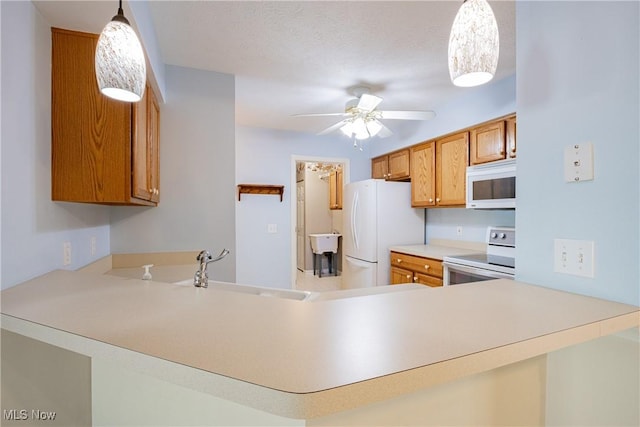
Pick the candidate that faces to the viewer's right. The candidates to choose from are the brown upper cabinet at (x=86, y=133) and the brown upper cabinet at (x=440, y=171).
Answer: the brown upper cabinet at (x=86, y=133)

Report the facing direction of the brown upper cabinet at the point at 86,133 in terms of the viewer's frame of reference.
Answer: facing to the right of the viewer

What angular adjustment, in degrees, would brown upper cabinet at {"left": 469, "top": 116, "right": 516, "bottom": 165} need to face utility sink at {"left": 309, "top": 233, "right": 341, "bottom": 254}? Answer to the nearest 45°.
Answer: approximately 90° to its right

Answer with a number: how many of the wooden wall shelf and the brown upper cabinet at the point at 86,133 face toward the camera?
1

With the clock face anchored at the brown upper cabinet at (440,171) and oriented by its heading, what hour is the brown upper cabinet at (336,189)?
the brown upper cabinet at (336,189) is roughly at 3 o'clock from the brown upper cabinet at (440,171).

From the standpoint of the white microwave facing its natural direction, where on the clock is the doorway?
The doorway is roughly at 3 o'clock from the white microwave.

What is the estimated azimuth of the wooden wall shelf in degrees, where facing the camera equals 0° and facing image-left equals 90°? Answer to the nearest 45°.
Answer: approximately 0°

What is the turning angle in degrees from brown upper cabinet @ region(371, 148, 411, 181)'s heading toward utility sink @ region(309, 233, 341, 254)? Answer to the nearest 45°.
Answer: approximately 90° to its right

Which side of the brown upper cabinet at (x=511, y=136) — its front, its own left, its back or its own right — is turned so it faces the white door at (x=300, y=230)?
right

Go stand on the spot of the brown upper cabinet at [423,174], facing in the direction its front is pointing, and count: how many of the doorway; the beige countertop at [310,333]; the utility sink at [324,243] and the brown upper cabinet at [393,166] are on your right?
3

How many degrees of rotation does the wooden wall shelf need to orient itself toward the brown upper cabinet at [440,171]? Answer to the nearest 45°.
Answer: approximately 45° to its left
